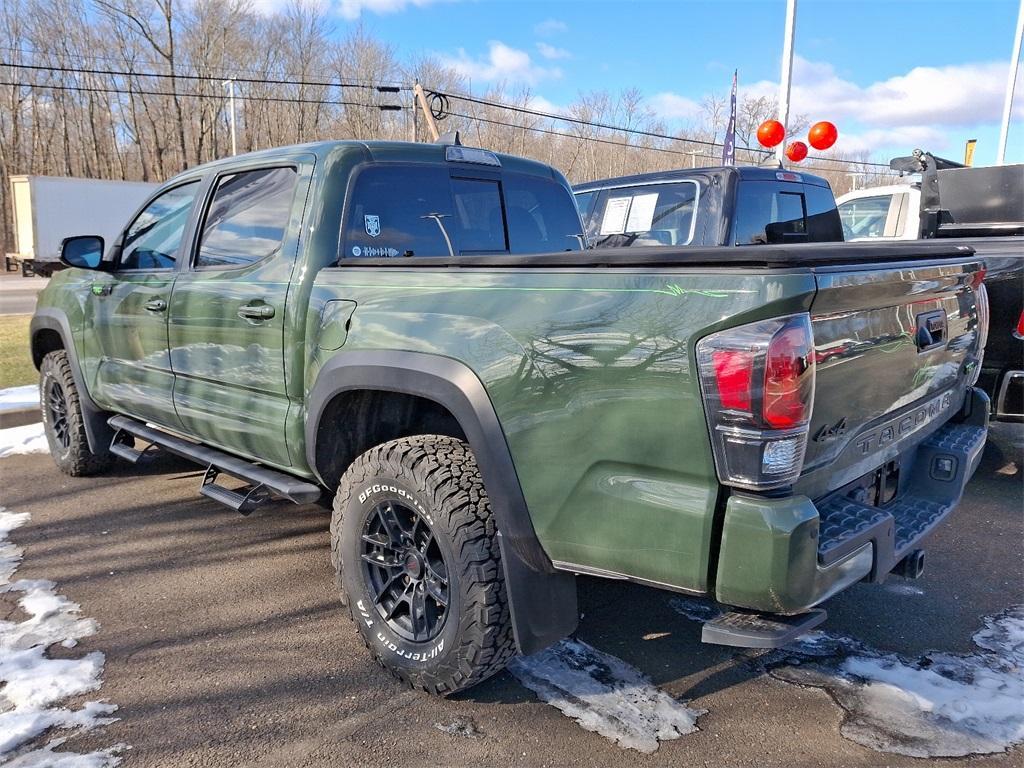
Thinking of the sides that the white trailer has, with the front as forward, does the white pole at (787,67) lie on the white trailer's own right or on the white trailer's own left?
on the white trailer's own right

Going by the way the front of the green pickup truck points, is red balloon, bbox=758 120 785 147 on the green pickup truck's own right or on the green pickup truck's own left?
on the green pickup truck's own right

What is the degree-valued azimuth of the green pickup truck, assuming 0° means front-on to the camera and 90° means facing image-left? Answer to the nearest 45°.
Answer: approximately 135°

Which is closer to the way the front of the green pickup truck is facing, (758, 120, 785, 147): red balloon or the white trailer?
the white trailer

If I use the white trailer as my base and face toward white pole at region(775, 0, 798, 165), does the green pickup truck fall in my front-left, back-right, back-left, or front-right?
front-right

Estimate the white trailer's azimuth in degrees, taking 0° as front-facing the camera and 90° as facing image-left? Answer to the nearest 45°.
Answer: approximately 225°

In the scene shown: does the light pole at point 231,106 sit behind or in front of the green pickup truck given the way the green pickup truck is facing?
in front

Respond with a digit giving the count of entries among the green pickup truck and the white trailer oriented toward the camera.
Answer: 0

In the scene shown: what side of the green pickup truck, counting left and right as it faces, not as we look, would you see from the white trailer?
front

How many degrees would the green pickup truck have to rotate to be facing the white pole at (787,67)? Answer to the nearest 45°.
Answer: approximately 45° to its right
